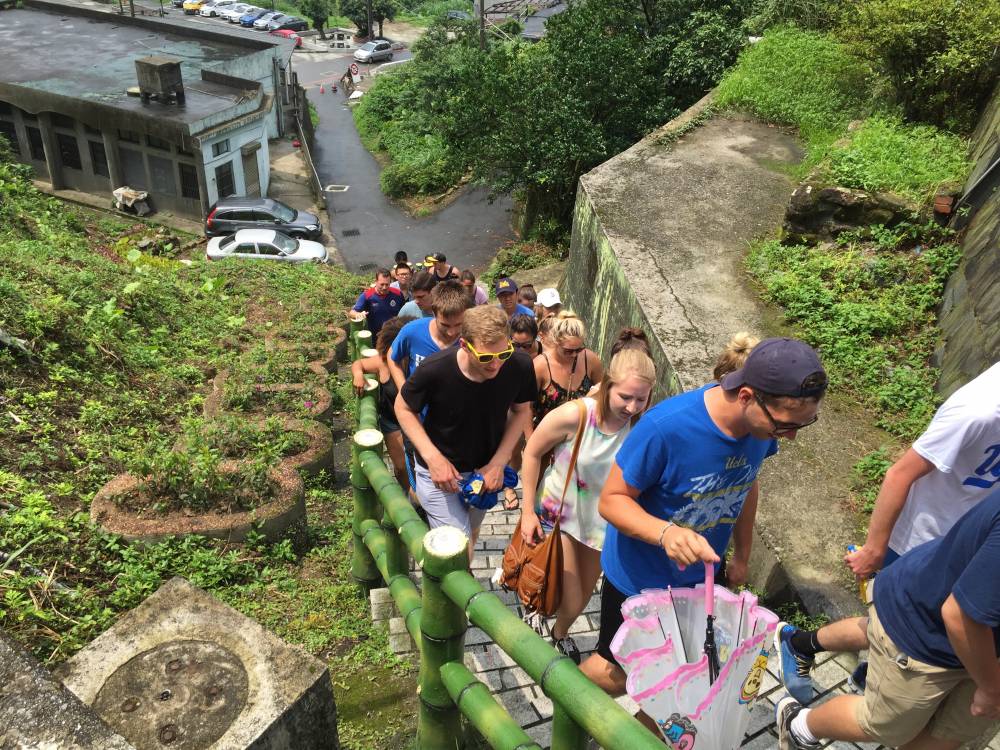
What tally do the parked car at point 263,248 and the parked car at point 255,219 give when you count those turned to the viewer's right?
2

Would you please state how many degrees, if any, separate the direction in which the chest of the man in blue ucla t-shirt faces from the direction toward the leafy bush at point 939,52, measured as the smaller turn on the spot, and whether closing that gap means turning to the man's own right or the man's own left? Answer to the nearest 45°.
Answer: approximately 135° to the man's own left

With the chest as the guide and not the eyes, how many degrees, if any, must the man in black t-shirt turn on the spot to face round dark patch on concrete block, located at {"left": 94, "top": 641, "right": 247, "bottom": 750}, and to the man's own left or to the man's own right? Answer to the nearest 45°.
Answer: approximately 90° to the man's own right

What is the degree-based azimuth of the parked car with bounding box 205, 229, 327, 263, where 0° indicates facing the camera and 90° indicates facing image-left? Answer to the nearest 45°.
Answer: approximately 270°

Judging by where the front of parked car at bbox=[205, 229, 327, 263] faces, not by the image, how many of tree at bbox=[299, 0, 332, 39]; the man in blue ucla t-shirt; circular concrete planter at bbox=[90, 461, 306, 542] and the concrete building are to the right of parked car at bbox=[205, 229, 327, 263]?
2

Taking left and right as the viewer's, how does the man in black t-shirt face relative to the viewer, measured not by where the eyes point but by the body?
facing the viewer and to the right of the viewer

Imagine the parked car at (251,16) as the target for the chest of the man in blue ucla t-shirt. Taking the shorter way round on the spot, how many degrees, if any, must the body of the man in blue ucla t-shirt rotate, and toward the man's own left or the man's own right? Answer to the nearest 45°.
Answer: approximately 180°

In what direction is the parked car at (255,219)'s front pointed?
to the viewer's right

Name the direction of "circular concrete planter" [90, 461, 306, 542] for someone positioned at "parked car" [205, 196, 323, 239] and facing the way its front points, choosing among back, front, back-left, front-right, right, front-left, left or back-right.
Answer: right

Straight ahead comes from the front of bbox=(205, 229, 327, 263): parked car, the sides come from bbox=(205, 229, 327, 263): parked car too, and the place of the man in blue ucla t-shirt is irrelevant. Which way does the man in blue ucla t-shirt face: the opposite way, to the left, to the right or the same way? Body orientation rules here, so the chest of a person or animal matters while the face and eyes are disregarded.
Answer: to the right

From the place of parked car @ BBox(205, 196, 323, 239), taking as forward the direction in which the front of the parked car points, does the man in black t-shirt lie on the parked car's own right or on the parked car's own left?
on the parked car's own right

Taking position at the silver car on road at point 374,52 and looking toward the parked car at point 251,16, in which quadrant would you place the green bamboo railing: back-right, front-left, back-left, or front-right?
back-left
